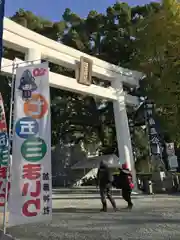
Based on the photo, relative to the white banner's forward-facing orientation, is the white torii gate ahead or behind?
behind

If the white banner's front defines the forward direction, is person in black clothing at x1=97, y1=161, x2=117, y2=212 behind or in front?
behind

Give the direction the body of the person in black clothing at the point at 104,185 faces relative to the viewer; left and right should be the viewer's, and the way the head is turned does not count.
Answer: facing away from the viewer and to the left of the viewer

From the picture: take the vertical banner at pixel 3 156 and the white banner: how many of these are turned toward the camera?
2

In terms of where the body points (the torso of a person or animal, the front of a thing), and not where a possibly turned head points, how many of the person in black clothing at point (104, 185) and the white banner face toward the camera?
1

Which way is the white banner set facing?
toward the camera
